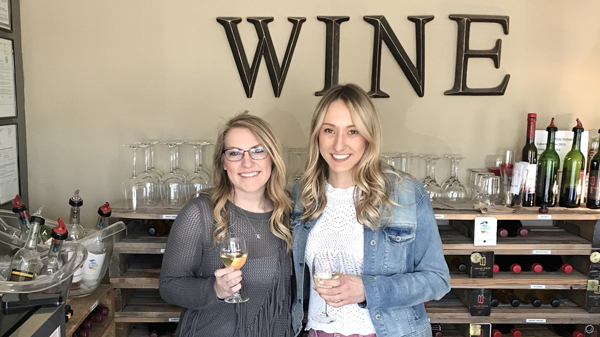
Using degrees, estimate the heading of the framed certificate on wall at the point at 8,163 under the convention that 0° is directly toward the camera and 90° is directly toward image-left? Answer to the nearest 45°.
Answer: approximately 315°

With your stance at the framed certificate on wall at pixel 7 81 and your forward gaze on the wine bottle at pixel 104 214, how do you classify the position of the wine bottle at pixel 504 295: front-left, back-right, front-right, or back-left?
front-left

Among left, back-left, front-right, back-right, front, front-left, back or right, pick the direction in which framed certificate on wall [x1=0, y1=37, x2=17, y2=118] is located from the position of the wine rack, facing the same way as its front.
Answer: right

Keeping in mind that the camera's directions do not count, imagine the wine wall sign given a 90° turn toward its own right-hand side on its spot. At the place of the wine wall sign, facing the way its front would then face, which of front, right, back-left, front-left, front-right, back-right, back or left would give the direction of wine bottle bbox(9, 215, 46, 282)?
front-left

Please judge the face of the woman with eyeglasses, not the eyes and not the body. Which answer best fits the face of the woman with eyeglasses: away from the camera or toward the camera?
toward the camera

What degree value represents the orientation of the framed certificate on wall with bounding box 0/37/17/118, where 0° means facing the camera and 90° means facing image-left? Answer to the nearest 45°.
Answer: approximately 315°

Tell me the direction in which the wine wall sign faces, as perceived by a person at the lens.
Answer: facing the viewer

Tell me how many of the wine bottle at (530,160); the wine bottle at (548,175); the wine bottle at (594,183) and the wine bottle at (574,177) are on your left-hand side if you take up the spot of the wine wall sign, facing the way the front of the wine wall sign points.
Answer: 4

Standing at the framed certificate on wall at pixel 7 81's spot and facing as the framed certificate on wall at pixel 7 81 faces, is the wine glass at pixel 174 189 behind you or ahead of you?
ahead

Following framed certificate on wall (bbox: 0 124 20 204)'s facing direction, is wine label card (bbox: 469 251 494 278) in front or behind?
in front

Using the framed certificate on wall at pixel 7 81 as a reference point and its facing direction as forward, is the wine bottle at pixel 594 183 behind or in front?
in front

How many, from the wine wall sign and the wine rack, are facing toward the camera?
2

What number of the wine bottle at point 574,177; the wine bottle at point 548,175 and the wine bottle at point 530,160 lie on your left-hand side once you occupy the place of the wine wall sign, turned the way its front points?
3

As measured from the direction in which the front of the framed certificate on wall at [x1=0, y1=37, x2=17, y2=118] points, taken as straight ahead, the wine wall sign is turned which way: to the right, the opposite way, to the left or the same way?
to the right

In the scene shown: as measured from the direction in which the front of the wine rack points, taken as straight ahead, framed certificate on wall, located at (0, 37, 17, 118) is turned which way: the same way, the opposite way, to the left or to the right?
to the left

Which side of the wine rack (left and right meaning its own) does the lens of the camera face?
front
